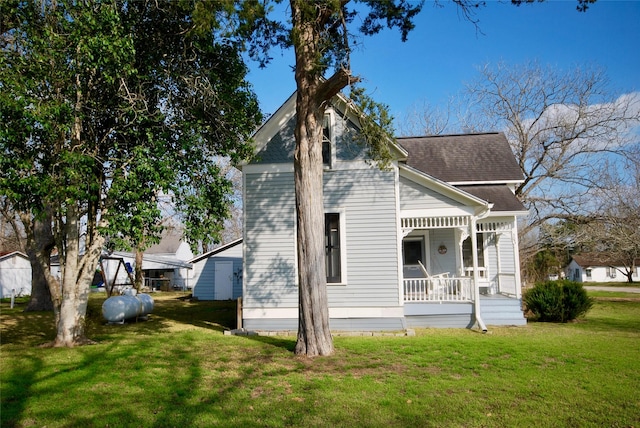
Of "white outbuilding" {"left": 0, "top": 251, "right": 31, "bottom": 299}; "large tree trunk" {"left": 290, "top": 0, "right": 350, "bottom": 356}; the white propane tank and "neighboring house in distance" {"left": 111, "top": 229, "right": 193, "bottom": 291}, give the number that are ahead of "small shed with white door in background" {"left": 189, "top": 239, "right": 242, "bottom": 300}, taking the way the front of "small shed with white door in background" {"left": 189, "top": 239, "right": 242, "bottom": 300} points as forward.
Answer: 2

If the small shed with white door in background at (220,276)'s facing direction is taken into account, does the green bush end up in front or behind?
in front

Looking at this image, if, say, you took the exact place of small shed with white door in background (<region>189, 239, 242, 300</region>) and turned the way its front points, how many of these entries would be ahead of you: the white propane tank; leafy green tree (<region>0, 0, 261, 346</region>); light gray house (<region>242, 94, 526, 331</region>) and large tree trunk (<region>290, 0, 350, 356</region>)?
4

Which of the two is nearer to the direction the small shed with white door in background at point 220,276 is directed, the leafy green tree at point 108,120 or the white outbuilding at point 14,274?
the leafy green tree

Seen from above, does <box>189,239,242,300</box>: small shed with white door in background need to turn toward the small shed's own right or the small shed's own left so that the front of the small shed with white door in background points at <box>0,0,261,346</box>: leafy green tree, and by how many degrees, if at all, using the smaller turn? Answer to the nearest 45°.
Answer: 0° — it already faces it

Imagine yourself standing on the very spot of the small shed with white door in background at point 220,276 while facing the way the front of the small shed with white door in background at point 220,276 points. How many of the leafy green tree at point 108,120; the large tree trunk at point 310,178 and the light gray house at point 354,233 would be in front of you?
3

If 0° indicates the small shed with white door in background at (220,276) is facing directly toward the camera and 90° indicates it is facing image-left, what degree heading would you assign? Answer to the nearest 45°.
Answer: approximately 0°

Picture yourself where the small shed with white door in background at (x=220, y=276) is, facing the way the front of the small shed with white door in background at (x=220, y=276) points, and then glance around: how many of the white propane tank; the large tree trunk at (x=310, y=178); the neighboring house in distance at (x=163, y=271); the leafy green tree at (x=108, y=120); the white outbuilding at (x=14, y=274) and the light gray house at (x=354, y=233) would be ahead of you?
4

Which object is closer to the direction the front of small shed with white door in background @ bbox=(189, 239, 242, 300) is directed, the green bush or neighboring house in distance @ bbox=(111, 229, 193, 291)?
the green bush

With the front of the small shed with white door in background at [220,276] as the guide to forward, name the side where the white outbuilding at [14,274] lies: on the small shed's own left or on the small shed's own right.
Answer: on the small shed's own right

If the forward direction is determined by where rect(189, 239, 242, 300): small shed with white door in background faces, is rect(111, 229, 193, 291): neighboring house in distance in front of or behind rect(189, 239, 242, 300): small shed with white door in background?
behind
